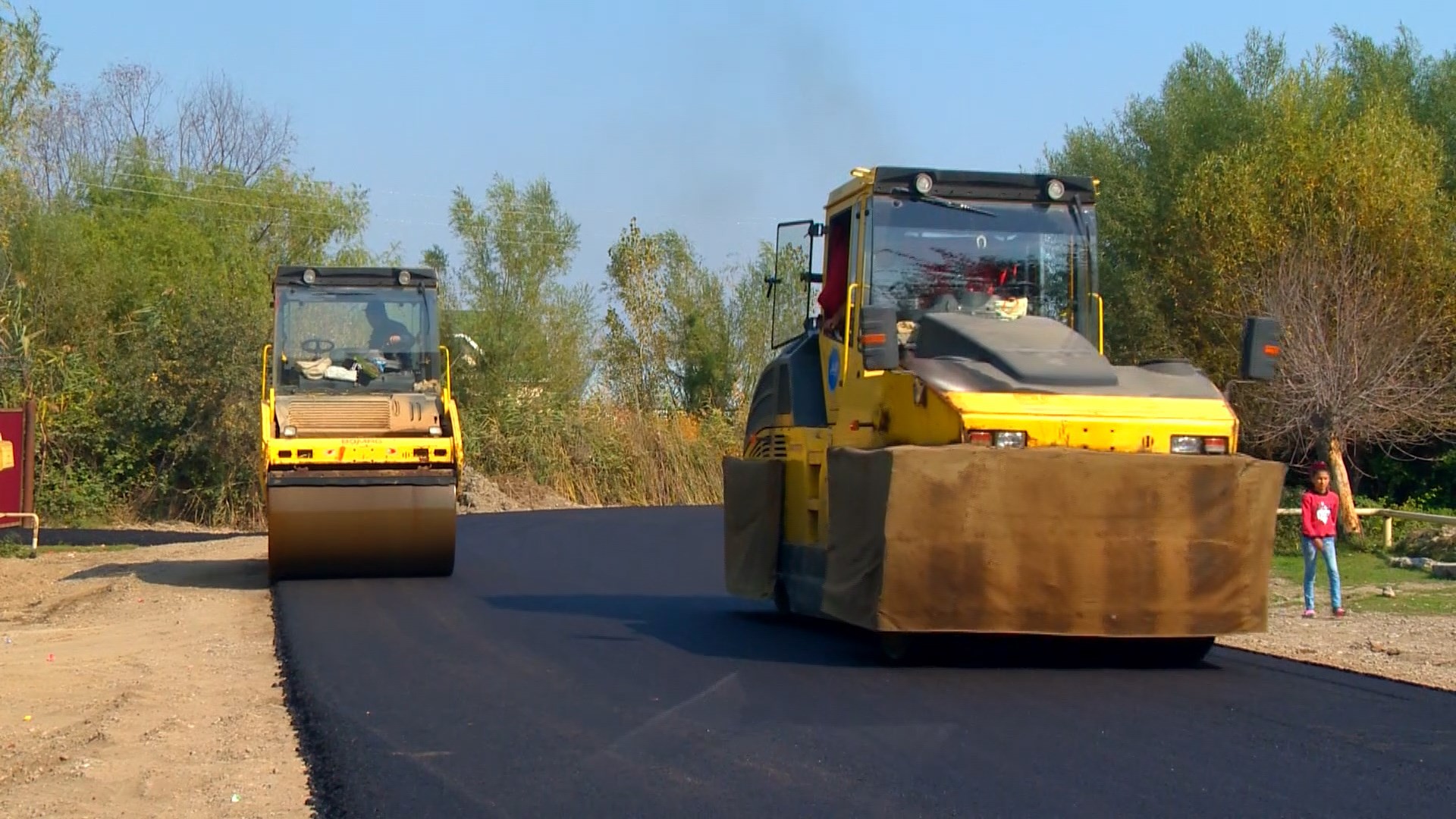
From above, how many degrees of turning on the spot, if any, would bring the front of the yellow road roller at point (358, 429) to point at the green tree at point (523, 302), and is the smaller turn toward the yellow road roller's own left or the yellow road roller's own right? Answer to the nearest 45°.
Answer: approximately 180°

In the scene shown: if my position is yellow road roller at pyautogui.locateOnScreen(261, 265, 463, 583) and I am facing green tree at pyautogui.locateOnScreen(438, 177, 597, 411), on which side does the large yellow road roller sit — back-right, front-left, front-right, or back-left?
back-right

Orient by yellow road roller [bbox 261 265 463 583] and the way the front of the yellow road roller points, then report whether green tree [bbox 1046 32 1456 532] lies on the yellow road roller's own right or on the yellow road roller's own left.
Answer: on the yellow road roller's own left

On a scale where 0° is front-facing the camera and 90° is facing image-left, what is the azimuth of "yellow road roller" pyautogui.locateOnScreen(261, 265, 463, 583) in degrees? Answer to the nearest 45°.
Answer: approximately 0°

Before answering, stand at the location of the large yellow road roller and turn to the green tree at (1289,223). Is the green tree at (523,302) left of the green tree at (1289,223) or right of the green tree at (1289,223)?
left

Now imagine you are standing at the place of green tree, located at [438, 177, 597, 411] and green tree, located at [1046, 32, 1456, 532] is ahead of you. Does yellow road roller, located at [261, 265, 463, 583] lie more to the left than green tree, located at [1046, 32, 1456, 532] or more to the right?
right

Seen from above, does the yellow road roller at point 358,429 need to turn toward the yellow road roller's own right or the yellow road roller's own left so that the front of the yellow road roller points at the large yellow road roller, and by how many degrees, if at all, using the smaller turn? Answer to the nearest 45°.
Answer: approximately 45° to the yellow road roller's own left

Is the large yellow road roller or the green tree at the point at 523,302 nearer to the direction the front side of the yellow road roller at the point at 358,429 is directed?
the large yellow road roller
